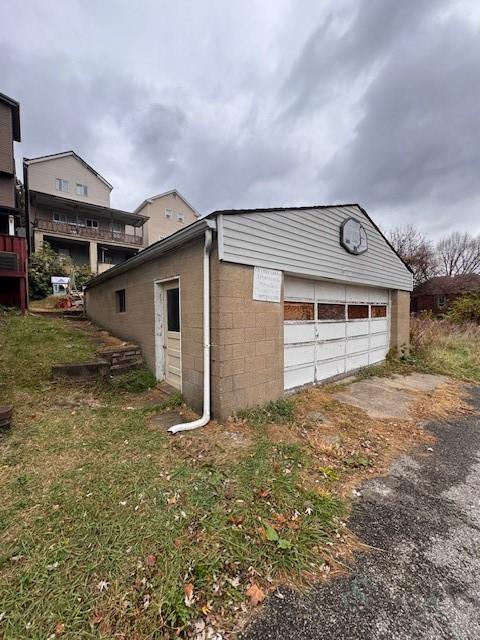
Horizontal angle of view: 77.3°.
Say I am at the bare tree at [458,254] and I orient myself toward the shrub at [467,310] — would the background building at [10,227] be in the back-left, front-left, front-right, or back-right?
front-right

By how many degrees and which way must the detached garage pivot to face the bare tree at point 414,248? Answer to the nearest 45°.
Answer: approximately 90° to its left

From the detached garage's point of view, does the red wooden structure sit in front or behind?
behind

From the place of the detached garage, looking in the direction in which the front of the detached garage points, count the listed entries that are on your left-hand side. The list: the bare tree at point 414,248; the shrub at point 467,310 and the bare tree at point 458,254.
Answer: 3

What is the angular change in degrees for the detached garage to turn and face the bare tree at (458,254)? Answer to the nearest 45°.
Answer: approximately 90° to its left

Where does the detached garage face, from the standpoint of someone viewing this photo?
facing the viewer and to the right of the viewer

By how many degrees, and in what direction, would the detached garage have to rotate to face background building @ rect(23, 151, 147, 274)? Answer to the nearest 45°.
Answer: approximately 180°

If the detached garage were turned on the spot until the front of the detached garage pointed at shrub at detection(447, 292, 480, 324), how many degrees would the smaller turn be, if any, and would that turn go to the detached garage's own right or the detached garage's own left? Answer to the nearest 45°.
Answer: approximately 90° to the detached garage's own left

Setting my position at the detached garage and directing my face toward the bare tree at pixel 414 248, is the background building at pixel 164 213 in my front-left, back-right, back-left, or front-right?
front-left

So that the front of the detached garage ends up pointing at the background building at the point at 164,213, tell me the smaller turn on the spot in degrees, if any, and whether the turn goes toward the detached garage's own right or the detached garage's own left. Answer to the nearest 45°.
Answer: approximately 135° to the detached garage's own left
